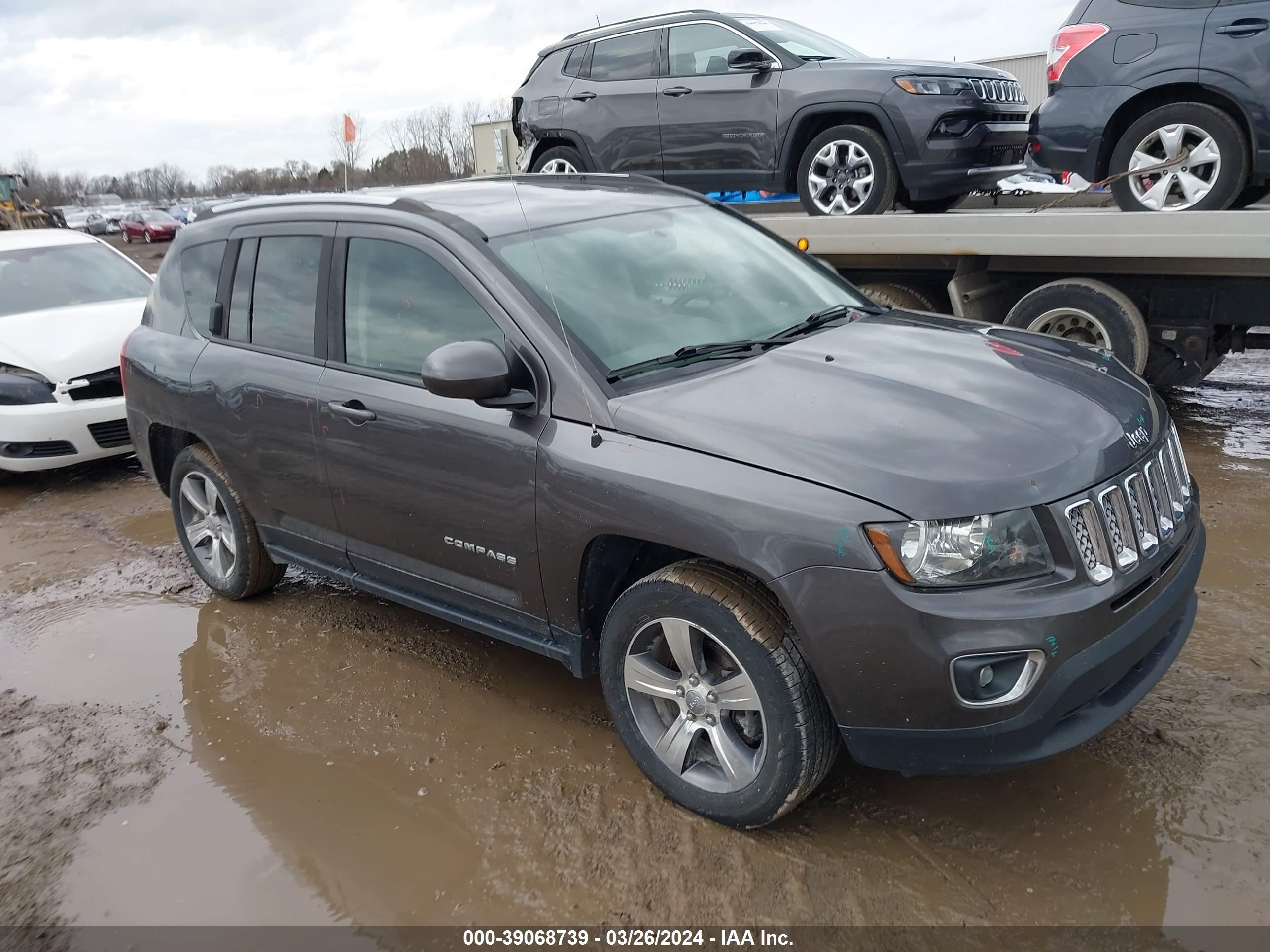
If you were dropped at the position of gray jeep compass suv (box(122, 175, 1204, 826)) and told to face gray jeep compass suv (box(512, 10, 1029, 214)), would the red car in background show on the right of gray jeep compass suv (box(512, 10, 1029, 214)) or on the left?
left

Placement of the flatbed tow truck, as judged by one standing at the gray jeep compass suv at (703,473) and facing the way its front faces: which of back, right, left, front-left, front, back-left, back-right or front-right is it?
left

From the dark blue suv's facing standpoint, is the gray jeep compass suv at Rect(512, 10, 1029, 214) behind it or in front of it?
behind

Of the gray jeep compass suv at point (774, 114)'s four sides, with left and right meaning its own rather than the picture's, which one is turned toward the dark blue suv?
front

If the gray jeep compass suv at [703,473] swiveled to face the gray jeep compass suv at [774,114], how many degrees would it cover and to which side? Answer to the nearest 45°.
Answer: approximately 135° to its left

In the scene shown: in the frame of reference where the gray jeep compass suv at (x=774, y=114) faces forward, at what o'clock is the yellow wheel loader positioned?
The yellow wheel loader is roughly at 6 o'clock from the gray jeep compass suv.

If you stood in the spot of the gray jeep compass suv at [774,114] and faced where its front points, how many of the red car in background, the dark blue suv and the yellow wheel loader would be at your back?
2

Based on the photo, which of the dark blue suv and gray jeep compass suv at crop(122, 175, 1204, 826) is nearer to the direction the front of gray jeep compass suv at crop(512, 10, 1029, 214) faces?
the dark blue suv

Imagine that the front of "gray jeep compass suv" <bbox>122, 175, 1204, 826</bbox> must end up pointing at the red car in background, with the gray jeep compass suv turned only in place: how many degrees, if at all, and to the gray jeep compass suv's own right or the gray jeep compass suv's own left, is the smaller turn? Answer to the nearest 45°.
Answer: approximately 180°

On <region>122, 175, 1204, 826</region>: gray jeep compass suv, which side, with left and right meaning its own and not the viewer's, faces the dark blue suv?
left

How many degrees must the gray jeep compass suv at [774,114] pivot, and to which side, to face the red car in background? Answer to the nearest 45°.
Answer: approximately 180°

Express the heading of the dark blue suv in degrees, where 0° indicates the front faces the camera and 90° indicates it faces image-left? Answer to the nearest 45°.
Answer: approximately 270°
